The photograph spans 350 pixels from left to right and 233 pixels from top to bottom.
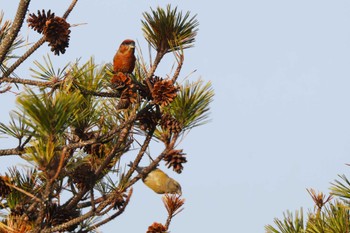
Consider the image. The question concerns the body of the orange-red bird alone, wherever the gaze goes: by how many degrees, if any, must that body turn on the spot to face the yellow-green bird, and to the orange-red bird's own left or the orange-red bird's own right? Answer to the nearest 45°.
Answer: approximately 90° to the orange-red bird's own left

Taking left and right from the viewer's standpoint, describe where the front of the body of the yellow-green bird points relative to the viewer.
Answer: facing to the right of the viewer

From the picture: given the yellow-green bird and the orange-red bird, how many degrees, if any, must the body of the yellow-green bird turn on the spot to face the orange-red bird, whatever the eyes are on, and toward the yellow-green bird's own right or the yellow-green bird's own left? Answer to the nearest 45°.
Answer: approximately 135° to the yellow-green bird's own right
